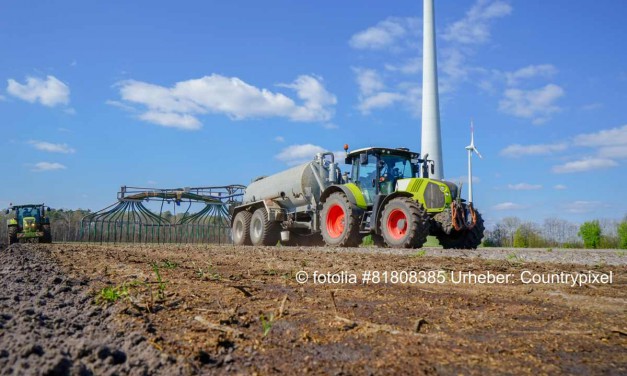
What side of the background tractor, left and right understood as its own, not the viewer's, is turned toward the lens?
front

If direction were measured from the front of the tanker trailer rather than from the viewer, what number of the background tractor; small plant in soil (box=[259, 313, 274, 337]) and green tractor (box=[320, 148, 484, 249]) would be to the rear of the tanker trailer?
1

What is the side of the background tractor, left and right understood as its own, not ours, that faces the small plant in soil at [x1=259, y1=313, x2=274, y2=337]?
front

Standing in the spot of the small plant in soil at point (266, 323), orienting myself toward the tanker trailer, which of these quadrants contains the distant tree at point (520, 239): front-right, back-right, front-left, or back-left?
front-right

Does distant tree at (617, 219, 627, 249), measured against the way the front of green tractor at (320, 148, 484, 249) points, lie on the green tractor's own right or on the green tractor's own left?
on the green tractor's own left

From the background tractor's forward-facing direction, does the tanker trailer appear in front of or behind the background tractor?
in front

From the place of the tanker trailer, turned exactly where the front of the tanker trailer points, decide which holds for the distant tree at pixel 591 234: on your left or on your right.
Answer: on your left

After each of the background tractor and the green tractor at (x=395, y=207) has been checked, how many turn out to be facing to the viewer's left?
0

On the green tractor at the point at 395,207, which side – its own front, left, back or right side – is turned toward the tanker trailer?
back

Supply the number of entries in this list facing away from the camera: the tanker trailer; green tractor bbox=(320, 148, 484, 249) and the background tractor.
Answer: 0

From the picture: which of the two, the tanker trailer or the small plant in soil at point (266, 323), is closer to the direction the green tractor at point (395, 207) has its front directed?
the small plant in soil

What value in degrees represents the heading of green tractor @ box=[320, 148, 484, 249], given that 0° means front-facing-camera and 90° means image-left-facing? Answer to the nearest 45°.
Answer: approximately 315°

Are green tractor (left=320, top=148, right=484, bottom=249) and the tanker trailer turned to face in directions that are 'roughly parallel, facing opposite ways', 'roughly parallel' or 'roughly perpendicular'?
roughly parallel

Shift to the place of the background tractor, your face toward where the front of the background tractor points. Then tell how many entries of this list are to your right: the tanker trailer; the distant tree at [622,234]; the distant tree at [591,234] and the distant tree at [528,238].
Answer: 0

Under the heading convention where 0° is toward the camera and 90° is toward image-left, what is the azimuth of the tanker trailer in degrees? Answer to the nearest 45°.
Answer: approximately 315°
